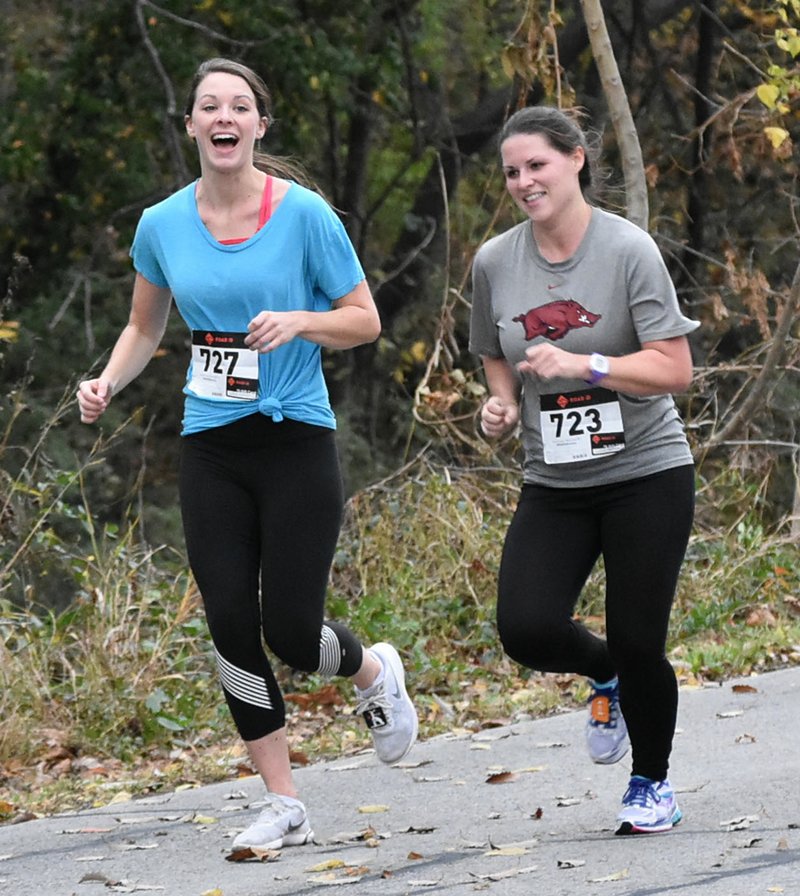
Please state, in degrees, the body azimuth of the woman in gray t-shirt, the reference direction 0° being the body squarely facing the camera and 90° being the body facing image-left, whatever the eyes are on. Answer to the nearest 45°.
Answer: approximately 45°

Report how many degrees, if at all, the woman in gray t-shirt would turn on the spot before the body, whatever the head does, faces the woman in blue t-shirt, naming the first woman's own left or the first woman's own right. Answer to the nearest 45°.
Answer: approximately 45° to the first woman's own right

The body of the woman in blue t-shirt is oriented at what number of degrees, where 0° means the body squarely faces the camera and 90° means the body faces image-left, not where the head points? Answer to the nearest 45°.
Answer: approximately 45°
